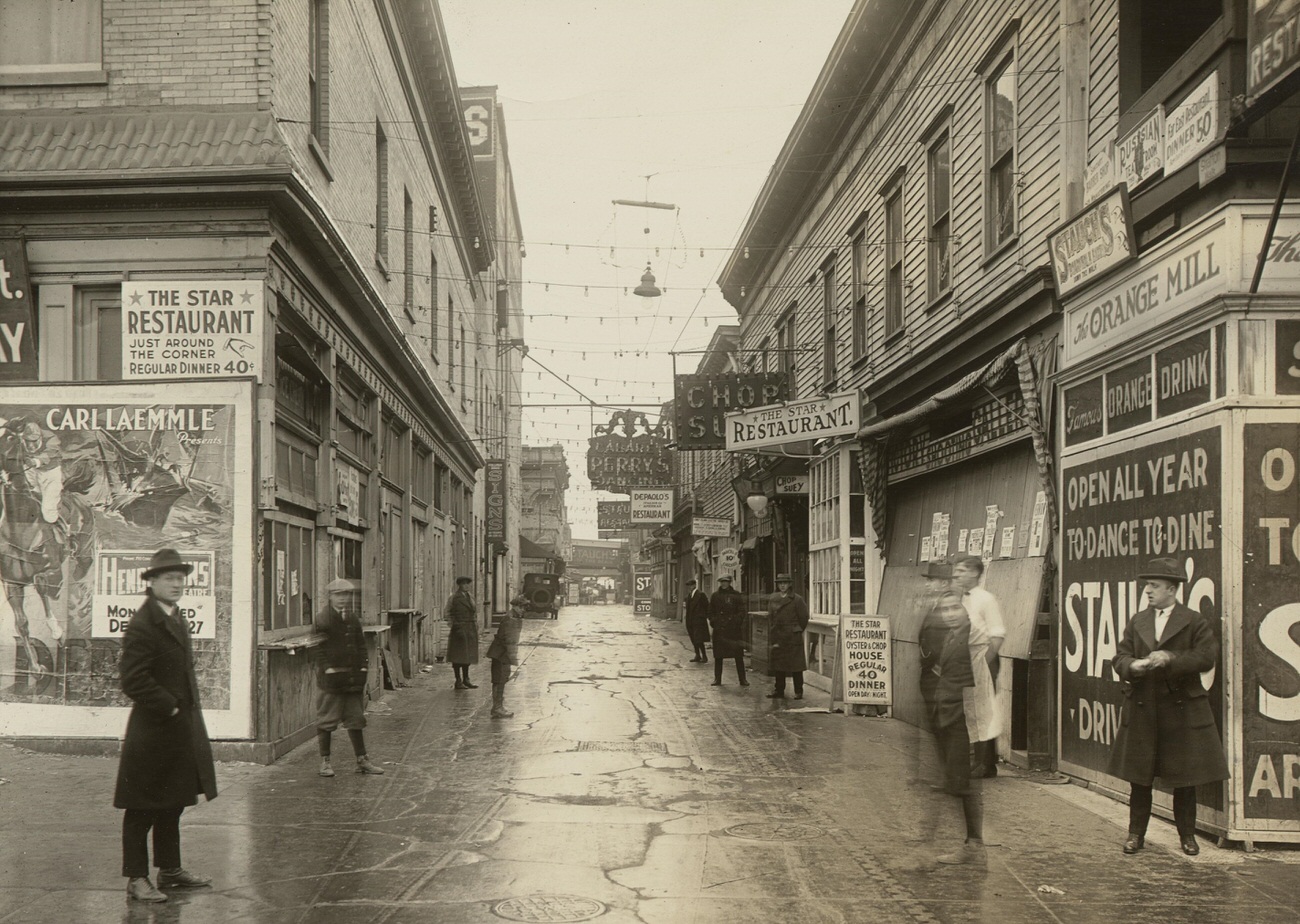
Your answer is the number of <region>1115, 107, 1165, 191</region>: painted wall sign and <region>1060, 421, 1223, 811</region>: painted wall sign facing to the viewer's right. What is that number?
0

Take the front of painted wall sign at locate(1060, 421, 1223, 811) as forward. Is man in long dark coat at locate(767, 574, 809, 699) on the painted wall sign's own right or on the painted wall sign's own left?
on the painted wall sign's own right

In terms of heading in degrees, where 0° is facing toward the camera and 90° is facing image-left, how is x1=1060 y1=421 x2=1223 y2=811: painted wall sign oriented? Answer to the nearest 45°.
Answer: approximately 45°

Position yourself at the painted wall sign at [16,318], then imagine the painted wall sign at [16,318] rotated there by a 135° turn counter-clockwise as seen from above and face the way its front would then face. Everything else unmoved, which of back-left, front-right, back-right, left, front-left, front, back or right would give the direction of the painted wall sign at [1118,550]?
right

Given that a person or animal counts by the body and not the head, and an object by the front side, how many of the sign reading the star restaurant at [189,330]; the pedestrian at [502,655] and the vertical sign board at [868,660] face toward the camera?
2

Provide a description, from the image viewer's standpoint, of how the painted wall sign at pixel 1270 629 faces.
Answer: facing the viewer

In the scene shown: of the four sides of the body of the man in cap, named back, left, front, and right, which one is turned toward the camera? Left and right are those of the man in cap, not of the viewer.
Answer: front

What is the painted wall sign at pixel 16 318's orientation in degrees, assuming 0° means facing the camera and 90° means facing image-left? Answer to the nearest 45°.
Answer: approximately 0°

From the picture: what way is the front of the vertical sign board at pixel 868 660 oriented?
toward the camera
